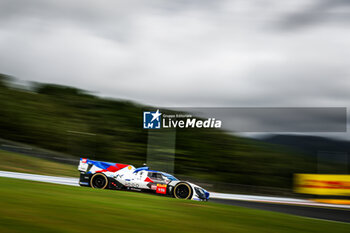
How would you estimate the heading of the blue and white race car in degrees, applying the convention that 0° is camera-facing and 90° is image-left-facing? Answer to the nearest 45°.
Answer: approximately 270°
